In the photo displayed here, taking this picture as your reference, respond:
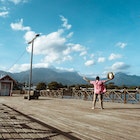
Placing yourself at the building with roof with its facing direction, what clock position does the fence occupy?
The fence is roughly at 11 o'clock from the building with roof.

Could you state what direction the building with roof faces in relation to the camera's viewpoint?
facing the viewer
